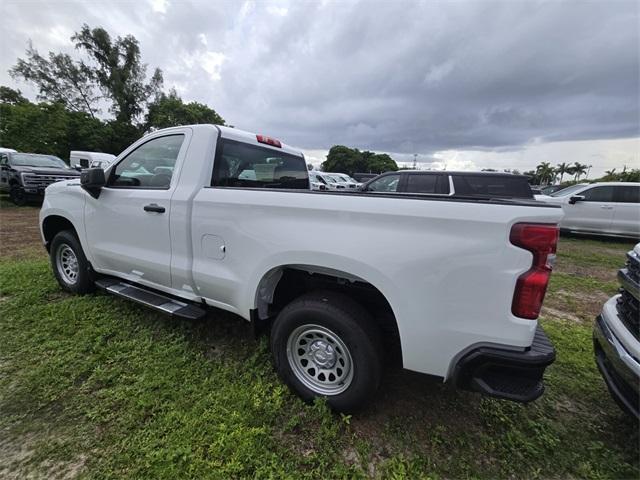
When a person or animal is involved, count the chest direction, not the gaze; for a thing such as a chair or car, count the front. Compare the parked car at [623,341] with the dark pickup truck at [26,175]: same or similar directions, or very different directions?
very different directions

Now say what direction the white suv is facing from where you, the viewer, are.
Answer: facing to the left of the viewer

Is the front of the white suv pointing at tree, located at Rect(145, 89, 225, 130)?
yes

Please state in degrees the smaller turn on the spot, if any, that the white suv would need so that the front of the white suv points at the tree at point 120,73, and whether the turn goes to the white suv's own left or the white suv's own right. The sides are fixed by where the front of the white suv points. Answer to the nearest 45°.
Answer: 0° — it already faces it

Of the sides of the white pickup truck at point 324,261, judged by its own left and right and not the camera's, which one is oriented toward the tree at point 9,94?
front

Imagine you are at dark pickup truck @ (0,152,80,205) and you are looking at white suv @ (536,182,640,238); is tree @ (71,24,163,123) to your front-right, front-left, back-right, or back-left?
back-left

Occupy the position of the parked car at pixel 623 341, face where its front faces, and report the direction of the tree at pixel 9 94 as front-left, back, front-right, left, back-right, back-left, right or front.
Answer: front-right
